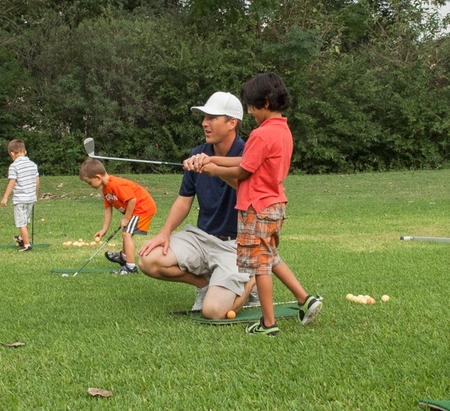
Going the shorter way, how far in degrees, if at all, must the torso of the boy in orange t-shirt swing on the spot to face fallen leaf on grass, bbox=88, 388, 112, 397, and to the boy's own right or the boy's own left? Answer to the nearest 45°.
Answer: approximately 90° to the boy's own left

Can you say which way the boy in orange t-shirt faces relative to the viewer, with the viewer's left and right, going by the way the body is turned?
facing to the left of the viewer

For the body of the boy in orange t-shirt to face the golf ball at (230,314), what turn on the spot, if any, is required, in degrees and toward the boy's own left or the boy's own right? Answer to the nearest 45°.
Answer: approximately 90° to the boy's own left

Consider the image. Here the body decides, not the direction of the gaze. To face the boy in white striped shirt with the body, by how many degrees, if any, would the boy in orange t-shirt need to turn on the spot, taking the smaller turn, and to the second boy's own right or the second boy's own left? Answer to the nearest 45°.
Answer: approximately 45° to the second boy's own right

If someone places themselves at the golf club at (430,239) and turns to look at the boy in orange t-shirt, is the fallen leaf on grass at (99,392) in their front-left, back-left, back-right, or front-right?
front-left

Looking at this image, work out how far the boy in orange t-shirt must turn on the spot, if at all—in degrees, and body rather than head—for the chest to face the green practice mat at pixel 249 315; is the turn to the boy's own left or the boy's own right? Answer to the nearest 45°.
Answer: approximately 90° to the boy's own left

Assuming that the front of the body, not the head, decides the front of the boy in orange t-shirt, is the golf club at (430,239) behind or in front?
behind

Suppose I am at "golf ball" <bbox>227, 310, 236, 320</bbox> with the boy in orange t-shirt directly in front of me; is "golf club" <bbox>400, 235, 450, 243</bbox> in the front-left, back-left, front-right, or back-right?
front-right
